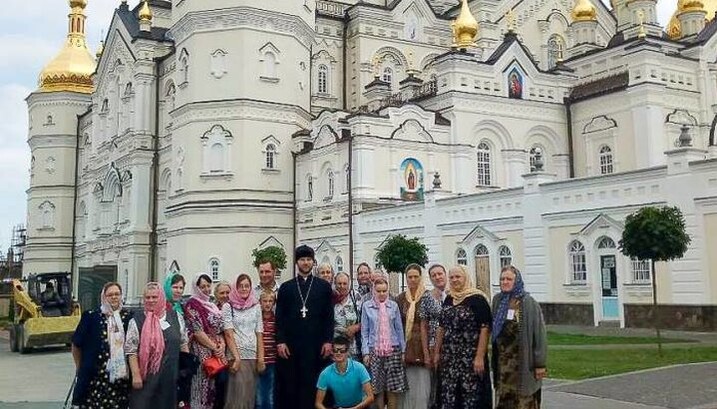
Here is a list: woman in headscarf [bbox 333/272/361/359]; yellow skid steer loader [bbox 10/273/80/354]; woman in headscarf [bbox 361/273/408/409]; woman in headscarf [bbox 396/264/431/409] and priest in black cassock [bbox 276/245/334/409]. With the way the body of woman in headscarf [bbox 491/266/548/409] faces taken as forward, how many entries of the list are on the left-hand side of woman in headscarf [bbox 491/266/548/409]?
0

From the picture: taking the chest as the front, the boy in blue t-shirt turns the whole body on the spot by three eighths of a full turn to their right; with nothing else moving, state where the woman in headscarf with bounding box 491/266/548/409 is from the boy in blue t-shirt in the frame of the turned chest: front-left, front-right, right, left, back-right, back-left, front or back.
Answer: back-right

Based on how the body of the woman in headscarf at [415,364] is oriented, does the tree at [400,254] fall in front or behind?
behind

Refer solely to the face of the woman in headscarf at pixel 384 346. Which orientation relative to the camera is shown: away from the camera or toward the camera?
toward the camera

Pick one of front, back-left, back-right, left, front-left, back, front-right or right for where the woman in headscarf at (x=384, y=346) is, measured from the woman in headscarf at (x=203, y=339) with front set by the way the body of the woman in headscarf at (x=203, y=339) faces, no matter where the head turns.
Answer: front-left

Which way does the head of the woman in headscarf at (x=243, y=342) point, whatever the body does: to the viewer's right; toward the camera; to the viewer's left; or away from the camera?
toward the camera

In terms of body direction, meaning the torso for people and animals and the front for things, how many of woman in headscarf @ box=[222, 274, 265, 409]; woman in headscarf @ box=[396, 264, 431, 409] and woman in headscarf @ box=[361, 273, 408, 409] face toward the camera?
3

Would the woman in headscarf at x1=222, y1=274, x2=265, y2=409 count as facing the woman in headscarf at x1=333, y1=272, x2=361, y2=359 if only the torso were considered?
no

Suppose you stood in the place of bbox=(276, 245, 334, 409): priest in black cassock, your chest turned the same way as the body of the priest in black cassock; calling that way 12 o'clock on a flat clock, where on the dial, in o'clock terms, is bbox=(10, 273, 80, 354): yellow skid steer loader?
The yellow skid steer loader is roughly at 5 o'clock from the priest in black cassock.

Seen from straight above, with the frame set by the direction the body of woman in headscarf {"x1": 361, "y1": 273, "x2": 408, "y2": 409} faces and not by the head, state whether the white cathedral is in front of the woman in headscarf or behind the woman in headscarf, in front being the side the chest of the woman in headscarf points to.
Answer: behind

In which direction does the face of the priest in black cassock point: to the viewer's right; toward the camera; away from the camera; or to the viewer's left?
toward the camera

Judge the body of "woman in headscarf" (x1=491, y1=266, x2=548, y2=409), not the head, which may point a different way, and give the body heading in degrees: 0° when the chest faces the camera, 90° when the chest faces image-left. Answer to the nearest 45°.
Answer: approximately 45°

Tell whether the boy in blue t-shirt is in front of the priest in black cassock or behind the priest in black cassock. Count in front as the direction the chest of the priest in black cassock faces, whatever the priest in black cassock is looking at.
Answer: in front

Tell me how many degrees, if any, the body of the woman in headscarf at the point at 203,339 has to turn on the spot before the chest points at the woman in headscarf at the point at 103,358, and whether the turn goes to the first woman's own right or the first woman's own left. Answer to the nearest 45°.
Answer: approximately 90° to the first woman's own right

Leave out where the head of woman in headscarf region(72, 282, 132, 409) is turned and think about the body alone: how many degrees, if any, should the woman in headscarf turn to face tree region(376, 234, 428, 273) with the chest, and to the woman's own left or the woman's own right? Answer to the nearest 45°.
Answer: approximately 90° to the woman's own left

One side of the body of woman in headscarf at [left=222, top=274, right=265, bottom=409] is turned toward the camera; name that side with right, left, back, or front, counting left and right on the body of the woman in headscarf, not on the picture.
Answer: front

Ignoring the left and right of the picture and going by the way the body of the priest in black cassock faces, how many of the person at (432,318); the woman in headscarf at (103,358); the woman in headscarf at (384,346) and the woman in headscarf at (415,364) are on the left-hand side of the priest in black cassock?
3

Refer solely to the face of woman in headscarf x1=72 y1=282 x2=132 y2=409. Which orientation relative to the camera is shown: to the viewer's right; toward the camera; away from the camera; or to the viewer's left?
toward the camera

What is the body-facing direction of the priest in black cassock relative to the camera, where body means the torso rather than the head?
toward the camera

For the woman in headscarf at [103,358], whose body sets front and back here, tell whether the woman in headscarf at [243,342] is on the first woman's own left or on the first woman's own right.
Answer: on the first woman's own left
